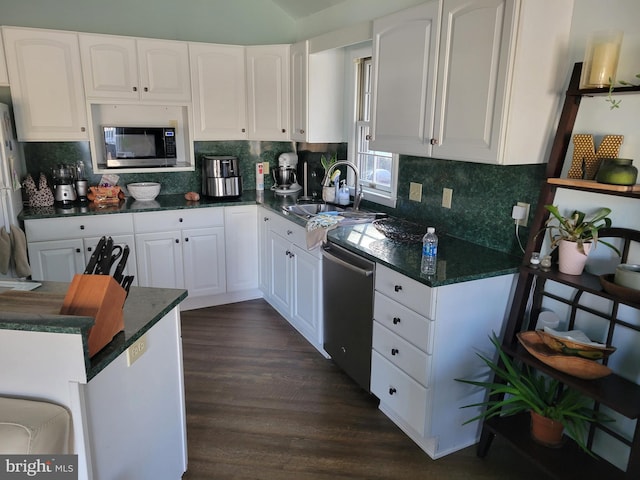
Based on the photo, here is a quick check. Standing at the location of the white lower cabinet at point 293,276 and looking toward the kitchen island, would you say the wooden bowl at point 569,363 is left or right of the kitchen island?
left

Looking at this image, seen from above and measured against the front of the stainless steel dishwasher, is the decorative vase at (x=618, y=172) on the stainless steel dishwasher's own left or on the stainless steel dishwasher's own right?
on the stainless steel dishwasher's own left

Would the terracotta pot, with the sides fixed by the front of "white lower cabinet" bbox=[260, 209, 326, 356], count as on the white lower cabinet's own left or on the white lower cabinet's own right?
on the white lower cabinet's own left

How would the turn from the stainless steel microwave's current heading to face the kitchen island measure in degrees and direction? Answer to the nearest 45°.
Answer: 0° — it already faces it

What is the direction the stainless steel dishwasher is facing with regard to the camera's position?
facing the viewer and to the left of the viewer

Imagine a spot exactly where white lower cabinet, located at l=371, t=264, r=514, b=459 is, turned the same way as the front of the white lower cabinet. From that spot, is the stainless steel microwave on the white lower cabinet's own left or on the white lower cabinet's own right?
on the white lower cabinet's own right

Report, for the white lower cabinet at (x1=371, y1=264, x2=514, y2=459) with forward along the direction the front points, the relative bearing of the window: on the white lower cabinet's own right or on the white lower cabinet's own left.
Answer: on the white lower cabinet's own right

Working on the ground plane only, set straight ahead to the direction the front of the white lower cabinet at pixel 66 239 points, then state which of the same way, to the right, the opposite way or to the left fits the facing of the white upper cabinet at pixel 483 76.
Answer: to the right

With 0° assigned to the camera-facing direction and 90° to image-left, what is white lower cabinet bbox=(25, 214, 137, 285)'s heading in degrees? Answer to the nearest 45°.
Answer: approximately 0°

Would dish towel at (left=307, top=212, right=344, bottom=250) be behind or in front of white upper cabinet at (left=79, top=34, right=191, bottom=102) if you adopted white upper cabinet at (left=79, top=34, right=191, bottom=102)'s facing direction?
in front

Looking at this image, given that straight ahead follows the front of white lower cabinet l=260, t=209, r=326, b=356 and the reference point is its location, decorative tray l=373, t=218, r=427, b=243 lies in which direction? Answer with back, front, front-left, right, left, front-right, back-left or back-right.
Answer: left

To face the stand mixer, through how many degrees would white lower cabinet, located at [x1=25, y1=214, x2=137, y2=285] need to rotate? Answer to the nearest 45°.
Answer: approximately 90° to its left

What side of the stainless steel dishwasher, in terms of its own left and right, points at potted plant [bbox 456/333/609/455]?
left

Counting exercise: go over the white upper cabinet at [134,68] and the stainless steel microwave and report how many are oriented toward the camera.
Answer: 2

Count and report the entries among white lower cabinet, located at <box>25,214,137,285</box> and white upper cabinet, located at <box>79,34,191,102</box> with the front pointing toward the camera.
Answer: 2

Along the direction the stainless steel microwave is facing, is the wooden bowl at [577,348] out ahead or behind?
ahead

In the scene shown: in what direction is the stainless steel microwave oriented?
toward the camera

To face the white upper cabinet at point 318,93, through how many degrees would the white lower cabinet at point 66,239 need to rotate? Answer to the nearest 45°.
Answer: approximately 90° to its left

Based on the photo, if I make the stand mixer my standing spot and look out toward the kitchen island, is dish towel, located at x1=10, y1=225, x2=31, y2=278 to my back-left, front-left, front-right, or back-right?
front-right

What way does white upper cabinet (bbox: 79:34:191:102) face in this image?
toward the camera

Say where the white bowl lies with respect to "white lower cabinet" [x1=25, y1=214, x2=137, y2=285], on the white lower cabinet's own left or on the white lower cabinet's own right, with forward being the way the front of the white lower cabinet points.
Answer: on the white lower cabinet's own left
